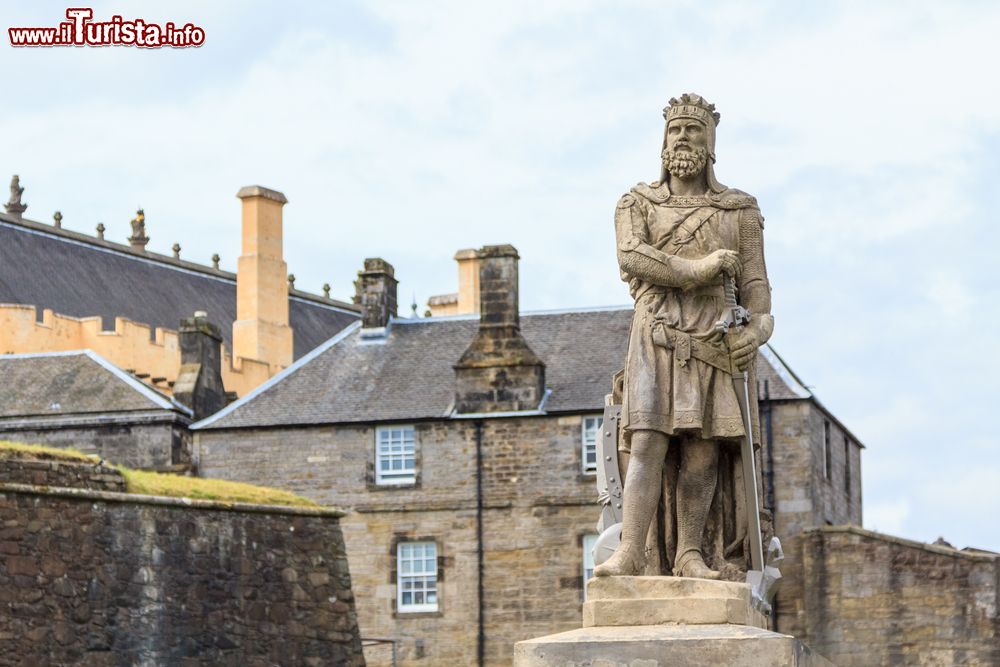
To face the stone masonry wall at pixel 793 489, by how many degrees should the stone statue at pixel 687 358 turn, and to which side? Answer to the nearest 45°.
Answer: approximately 180°

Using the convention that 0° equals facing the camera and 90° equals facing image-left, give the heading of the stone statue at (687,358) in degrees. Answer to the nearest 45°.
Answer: approximately 0°

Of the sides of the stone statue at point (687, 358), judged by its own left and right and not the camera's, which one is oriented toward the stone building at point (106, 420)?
back

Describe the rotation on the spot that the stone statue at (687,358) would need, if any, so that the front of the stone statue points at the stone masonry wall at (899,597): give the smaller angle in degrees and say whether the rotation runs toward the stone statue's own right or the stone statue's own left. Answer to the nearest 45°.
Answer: approximately 180°

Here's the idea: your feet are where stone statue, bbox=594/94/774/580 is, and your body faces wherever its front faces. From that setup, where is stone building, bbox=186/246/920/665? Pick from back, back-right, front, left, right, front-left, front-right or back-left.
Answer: back
